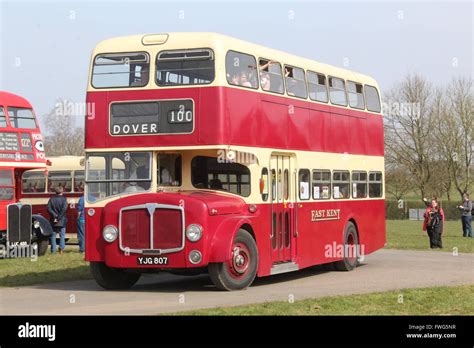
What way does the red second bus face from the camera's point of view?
toward the camera

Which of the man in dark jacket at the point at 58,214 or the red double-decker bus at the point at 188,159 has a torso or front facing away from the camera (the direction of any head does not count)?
the man in dark jacket

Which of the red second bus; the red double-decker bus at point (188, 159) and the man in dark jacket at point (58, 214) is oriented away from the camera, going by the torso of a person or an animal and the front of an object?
the man in dark jacket

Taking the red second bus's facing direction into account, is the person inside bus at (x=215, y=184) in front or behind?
in front

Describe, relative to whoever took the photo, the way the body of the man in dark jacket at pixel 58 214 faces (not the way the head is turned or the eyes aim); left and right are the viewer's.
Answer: facing away from the viewer

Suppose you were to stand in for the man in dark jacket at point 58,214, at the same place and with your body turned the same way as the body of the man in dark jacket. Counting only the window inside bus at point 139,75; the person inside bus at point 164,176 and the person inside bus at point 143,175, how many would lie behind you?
3

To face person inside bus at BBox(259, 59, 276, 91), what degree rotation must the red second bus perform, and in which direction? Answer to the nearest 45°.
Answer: approximately 45° to its left

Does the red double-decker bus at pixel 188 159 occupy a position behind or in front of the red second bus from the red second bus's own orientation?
in front

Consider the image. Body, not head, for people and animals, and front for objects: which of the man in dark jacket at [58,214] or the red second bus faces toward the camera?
the red second bus

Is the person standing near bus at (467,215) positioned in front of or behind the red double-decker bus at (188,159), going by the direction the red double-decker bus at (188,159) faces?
behind

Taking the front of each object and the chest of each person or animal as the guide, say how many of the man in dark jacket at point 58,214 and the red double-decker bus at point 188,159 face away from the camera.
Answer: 1

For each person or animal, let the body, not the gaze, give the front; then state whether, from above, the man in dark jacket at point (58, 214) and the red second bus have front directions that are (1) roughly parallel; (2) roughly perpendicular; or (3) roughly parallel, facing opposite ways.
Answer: roughly parallel, facing opposite ways

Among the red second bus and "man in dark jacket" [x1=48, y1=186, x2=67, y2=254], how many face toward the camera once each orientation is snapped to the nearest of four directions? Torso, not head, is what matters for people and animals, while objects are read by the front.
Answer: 1

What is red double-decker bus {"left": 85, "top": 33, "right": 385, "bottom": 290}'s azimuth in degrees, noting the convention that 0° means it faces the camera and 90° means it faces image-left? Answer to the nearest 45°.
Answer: approximately 45°
